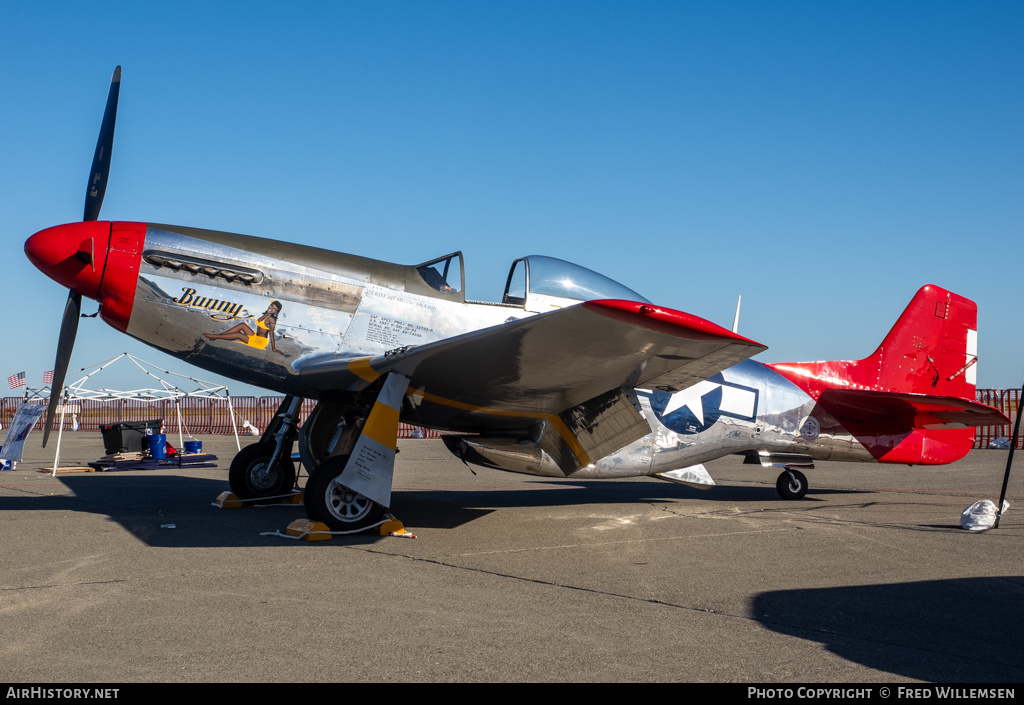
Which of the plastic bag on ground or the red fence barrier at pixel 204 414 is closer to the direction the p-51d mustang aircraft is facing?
the red fence barrier

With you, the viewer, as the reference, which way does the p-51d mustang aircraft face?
facing to the left of the viewer

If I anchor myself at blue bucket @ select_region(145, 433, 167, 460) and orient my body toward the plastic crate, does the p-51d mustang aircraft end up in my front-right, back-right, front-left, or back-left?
back-left

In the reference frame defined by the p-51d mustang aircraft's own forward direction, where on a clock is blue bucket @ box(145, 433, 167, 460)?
The blue bucket is roughly at 2 o'clock from the p-51d mustang aircraft.

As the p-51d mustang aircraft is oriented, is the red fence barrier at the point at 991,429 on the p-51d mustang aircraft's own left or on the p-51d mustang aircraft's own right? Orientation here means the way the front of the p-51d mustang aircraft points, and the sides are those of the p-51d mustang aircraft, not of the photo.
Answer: on the p-51d mustang aircraft's own right

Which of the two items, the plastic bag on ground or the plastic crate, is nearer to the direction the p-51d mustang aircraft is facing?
the plastic crate

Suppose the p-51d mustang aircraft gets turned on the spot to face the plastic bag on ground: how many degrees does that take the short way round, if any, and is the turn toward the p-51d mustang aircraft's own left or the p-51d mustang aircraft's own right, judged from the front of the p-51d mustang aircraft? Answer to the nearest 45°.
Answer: approximately 180°

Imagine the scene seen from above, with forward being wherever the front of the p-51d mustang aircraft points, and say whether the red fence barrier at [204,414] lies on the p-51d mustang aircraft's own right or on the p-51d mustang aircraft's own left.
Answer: on the p-51d mustang aircraft's own right

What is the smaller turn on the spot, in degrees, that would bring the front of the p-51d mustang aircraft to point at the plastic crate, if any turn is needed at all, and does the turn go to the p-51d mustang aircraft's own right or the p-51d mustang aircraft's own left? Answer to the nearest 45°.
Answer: approximately 45° to the p-51d mustang aircraft's own right
